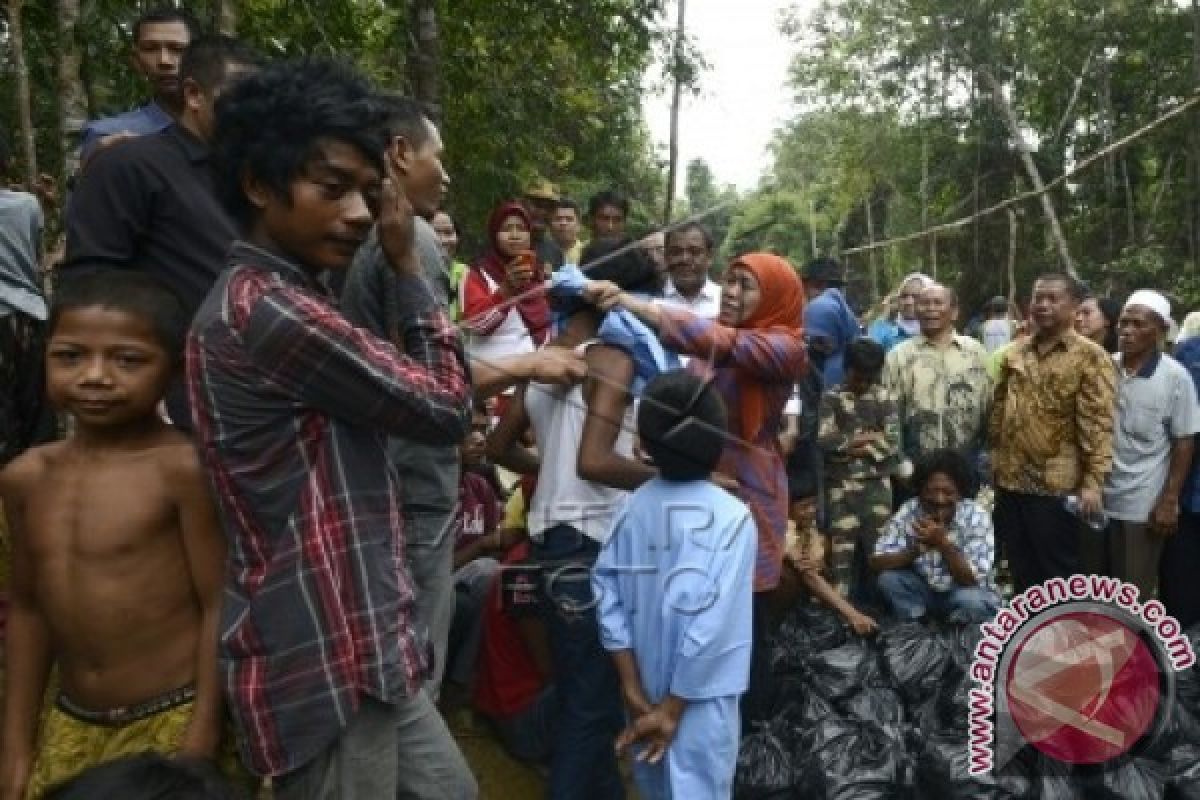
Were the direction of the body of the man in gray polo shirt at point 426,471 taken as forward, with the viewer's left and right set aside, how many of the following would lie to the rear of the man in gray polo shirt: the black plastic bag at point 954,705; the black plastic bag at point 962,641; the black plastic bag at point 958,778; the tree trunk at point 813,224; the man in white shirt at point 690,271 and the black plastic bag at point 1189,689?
0

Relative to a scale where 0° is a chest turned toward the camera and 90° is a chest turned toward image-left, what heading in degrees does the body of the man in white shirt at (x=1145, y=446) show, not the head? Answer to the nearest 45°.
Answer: approximately 45°

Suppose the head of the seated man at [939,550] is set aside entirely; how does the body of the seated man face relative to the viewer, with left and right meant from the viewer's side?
facing the viewer

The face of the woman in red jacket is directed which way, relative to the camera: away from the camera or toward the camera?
toward the camera

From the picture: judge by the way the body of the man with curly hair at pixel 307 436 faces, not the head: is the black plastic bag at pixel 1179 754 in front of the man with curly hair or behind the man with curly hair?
in front

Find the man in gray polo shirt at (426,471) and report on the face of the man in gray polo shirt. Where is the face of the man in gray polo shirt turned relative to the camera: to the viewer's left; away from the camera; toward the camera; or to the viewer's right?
to the viewer's right

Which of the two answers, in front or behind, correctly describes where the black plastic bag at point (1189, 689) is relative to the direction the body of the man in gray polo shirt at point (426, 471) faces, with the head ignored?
in front

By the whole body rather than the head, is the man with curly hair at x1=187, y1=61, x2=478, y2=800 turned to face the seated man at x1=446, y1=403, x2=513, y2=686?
no

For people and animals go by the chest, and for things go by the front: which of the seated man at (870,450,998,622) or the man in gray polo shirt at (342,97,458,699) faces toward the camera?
the seated man

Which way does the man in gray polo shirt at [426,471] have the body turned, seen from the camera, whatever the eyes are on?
to the viewer's right

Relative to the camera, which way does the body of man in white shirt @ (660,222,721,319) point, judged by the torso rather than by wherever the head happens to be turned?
toward the camera

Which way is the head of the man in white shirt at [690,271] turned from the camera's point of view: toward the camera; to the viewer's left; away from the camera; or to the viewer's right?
toward the camera

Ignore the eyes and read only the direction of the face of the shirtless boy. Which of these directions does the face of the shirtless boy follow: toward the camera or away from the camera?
toward the camera
